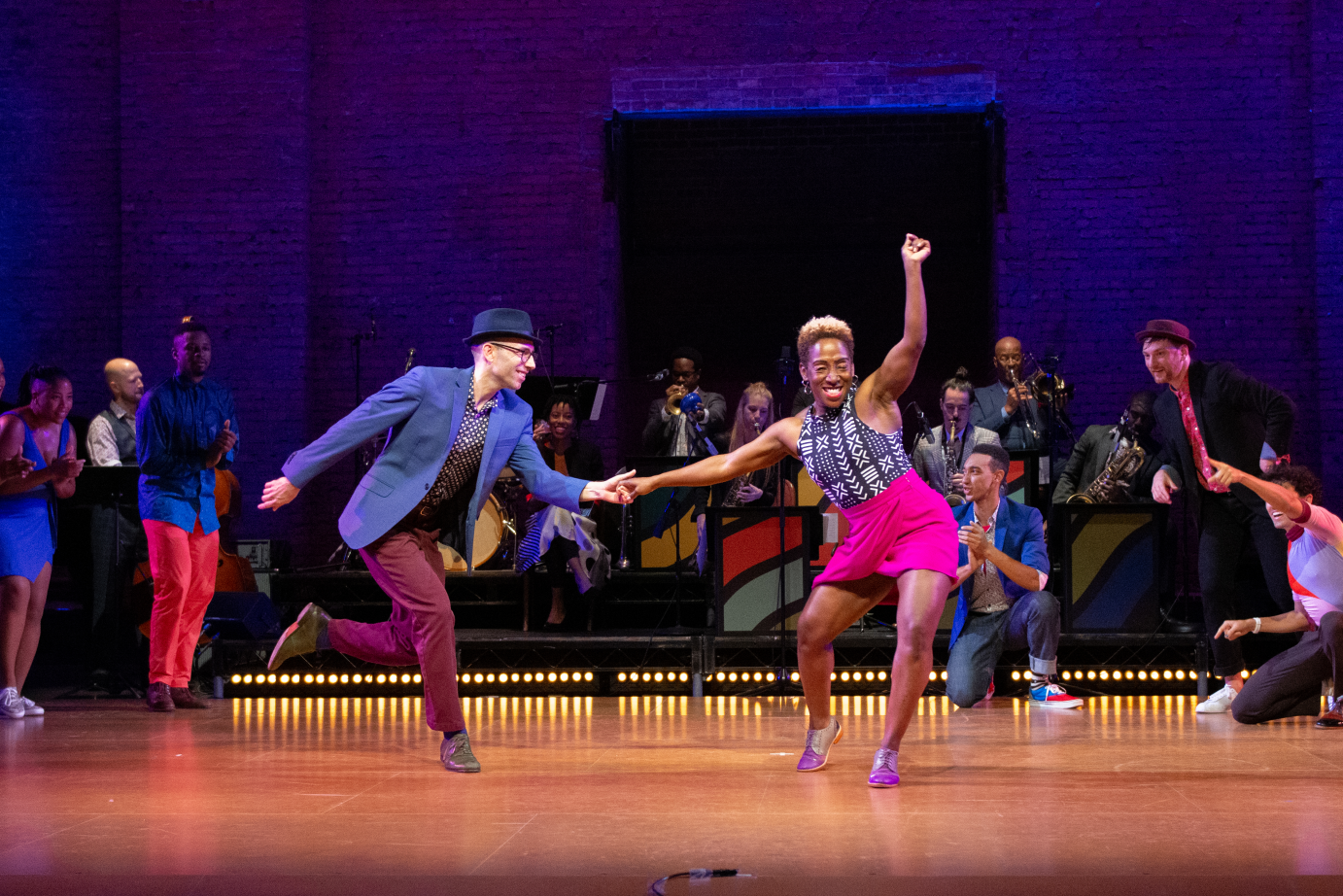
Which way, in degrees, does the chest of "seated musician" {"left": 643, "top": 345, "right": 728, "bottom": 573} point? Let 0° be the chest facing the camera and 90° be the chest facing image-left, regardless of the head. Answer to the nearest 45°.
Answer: approximately 0°

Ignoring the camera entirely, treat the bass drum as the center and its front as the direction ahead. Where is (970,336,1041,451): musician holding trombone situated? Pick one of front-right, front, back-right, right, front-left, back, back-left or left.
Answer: left

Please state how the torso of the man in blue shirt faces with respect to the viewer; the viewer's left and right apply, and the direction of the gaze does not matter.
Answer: facing the viewer and to the right of the viewer

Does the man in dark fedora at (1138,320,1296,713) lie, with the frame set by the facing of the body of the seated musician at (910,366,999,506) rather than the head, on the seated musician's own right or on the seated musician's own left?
on the seated musician's own left

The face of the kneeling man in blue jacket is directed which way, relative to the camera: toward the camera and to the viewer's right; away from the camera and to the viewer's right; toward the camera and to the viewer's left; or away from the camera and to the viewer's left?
toward the camera and to the viewer's left

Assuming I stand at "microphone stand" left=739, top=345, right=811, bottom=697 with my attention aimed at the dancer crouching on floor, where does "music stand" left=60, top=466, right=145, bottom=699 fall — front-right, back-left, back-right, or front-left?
back-right

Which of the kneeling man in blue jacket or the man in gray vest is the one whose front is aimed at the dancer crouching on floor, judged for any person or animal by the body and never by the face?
the man in gray vest

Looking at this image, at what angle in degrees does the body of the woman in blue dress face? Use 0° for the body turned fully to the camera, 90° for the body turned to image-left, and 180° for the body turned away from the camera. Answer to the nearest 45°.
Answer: approximately 315°

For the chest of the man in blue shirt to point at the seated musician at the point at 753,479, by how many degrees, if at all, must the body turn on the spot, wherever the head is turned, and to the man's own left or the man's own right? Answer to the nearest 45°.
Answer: approximately 45° to the man's own left

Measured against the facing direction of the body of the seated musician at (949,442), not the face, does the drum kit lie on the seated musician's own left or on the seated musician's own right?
on the seated musician's own right

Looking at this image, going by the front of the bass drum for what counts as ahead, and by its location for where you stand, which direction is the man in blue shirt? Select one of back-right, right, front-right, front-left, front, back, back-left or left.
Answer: front-right
